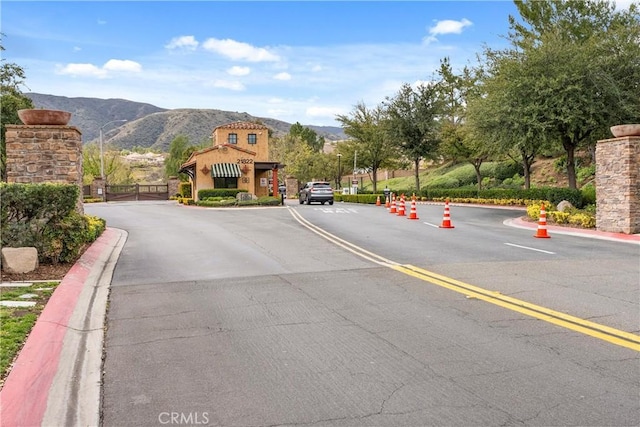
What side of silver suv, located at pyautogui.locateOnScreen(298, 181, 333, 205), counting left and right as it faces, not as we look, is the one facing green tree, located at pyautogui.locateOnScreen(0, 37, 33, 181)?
left

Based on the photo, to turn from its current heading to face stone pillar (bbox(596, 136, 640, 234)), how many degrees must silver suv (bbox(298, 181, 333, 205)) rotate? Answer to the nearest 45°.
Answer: approximately 180°

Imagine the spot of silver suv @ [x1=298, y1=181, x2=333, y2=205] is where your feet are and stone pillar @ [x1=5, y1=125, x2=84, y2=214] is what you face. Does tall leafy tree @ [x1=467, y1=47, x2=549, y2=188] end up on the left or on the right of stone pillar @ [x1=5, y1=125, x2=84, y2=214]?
left

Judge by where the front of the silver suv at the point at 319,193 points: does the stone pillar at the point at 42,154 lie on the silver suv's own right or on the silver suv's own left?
on the silver suv's own left

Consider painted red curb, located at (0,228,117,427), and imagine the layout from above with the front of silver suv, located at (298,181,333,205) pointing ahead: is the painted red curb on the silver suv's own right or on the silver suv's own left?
on the silver suv's own left

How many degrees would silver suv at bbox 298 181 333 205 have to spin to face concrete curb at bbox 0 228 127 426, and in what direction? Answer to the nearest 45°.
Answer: approximately 135° to its left

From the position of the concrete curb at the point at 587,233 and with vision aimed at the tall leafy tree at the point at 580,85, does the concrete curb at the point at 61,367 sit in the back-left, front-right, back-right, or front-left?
back-left

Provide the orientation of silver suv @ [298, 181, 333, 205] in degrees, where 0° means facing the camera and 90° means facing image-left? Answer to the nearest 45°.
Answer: approximately 135°
